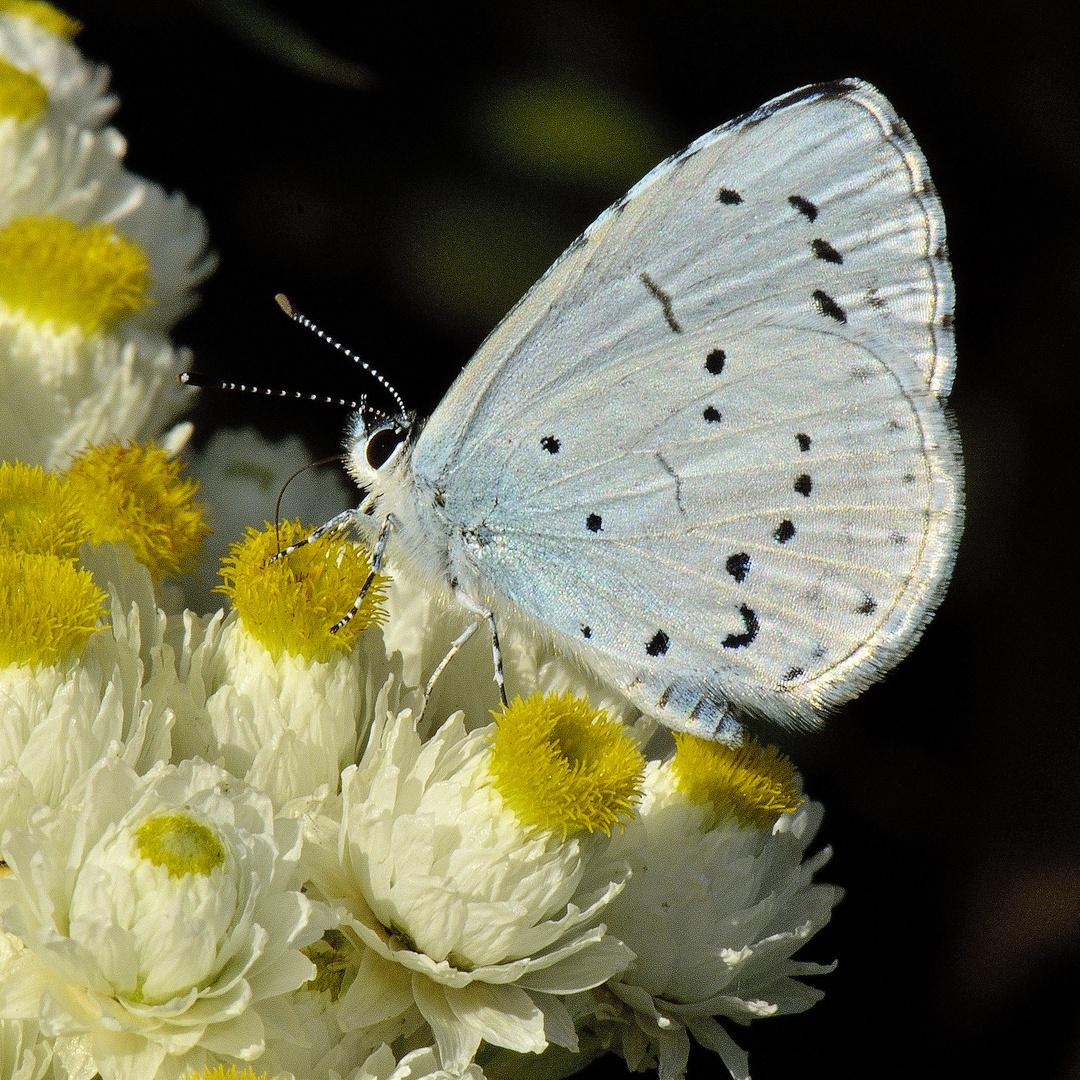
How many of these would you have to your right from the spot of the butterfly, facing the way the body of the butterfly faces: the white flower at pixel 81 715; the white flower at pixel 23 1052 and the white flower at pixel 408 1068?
0

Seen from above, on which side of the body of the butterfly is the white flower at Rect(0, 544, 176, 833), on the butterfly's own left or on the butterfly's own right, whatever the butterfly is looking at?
on the butterfly's own left

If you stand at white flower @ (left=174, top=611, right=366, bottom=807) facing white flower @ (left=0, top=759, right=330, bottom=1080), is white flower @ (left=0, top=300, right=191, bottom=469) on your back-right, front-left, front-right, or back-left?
back-right

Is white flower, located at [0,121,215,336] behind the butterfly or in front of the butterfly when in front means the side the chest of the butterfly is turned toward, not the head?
in front

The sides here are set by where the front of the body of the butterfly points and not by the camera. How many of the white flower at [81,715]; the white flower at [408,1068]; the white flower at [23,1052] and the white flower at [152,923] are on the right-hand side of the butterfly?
0

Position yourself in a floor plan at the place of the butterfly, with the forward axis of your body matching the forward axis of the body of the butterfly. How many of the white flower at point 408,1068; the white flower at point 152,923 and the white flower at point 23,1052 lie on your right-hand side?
0

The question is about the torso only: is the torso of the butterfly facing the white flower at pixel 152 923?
no

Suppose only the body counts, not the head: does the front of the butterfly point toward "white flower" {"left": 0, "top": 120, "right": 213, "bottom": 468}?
yes

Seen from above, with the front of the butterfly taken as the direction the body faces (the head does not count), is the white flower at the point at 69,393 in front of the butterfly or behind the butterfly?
in front

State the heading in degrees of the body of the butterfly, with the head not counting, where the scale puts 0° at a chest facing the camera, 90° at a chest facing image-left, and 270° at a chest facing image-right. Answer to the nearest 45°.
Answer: approximately 90°

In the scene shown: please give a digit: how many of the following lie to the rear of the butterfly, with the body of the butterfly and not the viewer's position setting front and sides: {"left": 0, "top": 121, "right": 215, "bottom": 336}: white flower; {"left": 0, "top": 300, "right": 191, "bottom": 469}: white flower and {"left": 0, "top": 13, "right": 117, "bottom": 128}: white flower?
0
